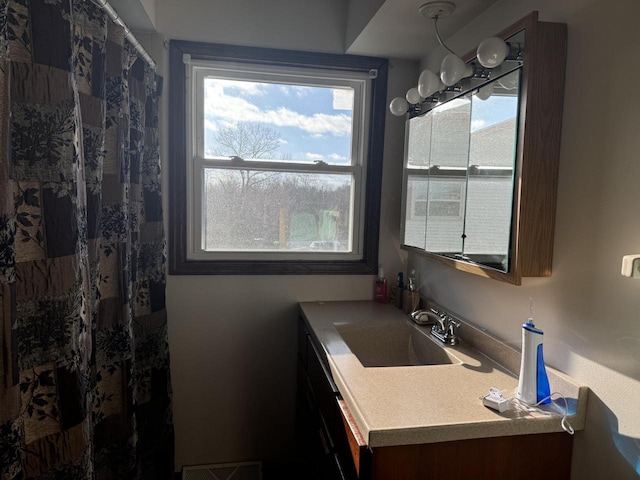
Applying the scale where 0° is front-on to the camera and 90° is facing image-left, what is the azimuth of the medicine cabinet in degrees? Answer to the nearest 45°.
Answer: approximately 45°

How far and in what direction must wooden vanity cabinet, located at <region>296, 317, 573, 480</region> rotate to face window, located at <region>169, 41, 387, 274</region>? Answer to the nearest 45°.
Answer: approximately 45° to its right

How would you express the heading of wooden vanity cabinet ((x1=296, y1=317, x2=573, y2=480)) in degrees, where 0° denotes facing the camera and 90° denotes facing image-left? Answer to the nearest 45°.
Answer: approximately 90°

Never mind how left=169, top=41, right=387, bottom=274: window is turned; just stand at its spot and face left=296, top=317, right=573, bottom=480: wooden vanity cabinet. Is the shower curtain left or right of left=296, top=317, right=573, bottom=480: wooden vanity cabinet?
right

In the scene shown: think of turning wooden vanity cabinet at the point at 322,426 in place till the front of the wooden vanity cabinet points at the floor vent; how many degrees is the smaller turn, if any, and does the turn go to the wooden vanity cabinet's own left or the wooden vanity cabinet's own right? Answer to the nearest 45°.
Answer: approximately 45° to the wooden vanity cabinet's own right

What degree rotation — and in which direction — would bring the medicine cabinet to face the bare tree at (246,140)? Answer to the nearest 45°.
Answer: approximately 45° to its right

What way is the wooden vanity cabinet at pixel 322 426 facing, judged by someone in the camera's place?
facing to the left of the viewer

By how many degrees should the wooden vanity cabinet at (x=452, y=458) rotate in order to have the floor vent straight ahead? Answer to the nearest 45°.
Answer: approximately 45° to its right
